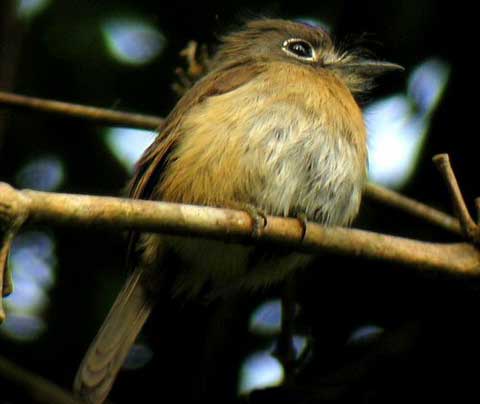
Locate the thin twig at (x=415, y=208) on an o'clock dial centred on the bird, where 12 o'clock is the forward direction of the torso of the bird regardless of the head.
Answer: The thin twig is roughly at 10 o'clock from the bird.

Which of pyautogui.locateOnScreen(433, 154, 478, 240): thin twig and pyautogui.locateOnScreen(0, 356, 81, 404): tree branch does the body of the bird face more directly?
the thin twig

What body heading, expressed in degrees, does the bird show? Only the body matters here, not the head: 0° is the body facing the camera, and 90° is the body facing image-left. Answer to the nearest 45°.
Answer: approximately 315°
